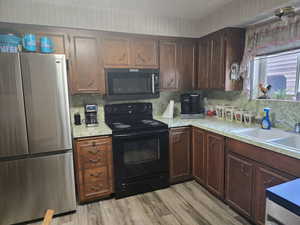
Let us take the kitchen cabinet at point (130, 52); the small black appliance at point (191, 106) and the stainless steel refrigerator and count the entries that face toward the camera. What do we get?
3

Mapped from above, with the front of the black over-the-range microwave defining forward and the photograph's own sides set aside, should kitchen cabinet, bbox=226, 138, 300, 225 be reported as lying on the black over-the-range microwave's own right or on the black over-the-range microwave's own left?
on the black over-the-range microwave's own left

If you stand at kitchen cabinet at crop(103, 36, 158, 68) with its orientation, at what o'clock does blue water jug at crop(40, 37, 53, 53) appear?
The blue water jug is roughly at 2 o'clock from the kitchen cabinet.

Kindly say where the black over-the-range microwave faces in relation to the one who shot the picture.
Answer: facing the viewer

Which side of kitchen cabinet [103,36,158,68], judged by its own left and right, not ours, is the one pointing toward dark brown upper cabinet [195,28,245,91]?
left

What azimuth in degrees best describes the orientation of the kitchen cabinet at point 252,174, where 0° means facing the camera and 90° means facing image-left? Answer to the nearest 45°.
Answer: approximately 45°

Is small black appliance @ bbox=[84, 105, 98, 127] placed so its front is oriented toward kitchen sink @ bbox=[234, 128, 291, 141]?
no

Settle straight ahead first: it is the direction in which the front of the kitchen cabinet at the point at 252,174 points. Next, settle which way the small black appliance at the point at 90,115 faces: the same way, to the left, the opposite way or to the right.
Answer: to the left

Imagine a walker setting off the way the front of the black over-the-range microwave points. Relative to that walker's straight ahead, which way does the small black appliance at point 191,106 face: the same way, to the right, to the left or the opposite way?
the same way

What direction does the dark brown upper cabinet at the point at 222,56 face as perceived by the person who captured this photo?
facing the viewer and to the left of the viewer

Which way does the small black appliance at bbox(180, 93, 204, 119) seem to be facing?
toward the camera

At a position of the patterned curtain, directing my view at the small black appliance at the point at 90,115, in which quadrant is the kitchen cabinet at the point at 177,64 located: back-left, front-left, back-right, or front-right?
front-right

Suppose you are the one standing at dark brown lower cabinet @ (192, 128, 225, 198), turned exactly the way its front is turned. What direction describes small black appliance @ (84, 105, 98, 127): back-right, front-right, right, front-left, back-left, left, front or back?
front-right

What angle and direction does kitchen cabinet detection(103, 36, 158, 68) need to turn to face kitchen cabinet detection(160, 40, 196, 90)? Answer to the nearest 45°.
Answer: approximately 90° to its left

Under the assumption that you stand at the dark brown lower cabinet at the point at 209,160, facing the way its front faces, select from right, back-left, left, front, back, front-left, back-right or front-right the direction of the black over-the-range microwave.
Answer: front-right
